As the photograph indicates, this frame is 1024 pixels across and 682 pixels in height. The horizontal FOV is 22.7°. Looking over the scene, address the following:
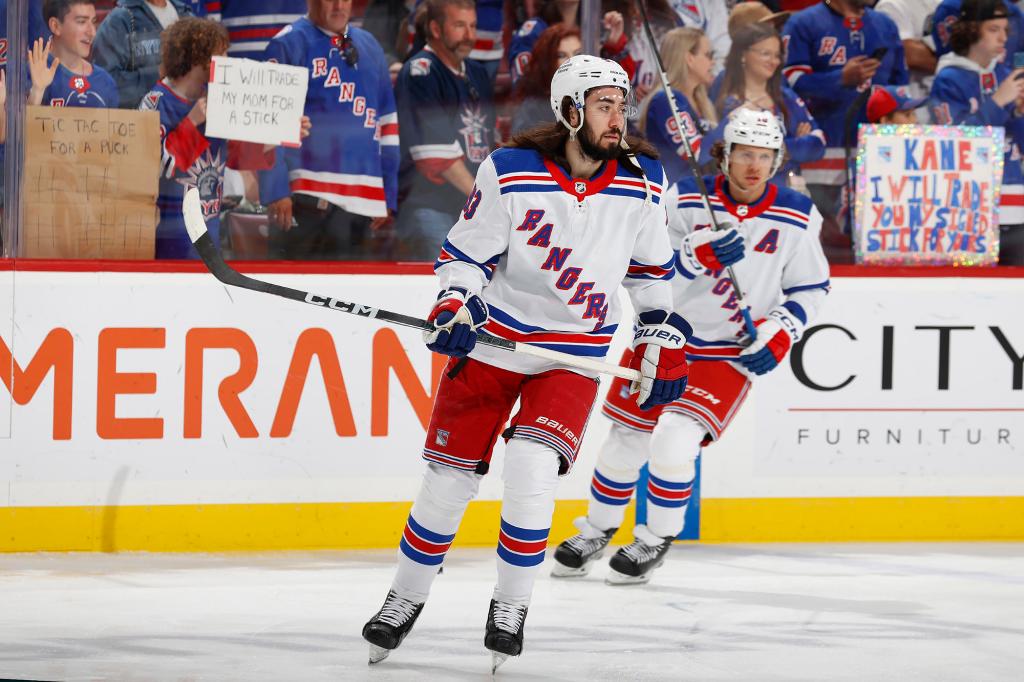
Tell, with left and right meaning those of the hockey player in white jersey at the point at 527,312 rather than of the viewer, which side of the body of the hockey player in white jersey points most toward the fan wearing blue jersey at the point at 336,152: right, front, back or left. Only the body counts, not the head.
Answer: back

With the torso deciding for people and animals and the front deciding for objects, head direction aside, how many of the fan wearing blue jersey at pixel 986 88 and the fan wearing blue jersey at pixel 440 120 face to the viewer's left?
0

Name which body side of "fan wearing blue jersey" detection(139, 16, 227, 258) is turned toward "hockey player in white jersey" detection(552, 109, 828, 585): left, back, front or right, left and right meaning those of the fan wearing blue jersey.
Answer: front

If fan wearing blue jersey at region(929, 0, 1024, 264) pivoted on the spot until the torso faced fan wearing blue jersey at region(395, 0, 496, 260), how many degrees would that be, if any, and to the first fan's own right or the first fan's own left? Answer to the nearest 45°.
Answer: approximately 90° to the first fan's own right

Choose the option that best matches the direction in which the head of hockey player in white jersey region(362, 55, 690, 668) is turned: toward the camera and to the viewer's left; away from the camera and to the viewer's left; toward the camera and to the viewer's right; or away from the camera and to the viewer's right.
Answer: toward the camera and to the viewer's right

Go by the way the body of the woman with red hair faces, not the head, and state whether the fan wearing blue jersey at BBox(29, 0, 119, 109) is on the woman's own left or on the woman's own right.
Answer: on the woman's own right
